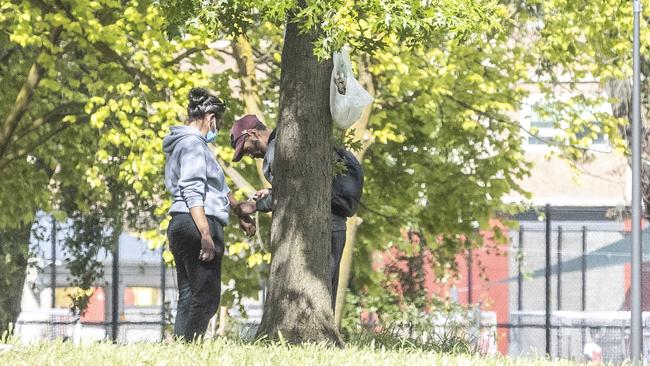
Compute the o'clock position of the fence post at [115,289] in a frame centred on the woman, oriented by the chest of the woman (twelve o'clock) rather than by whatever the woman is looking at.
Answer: The fence post is roughly at 9 o'clock from the woman.

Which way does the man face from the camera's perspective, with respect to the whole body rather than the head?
to the viewer's left

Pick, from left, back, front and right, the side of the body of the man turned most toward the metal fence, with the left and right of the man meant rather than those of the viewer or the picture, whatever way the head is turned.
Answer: right

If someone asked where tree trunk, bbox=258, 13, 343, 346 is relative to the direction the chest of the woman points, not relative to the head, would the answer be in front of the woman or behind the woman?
in front

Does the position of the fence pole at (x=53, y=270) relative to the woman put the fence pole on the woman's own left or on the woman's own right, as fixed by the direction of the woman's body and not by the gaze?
on the woman's own left

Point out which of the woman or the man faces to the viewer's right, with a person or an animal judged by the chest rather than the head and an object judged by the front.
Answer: the woman

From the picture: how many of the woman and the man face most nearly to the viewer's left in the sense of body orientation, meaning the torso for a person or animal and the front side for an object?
1

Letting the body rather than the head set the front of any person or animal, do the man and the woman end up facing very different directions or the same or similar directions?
very different directions

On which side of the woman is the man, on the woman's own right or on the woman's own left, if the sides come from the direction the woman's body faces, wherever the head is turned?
on the woman's own left

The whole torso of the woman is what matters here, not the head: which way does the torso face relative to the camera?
to the viewer's right
